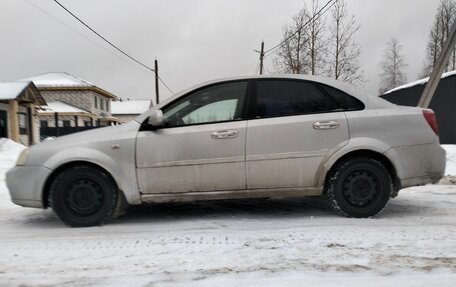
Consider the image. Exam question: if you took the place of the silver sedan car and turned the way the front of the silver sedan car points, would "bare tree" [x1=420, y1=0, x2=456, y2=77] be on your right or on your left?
on your right

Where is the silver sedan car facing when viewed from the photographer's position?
facing to the left of the viewer

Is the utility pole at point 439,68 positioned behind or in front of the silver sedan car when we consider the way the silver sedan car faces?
behind
